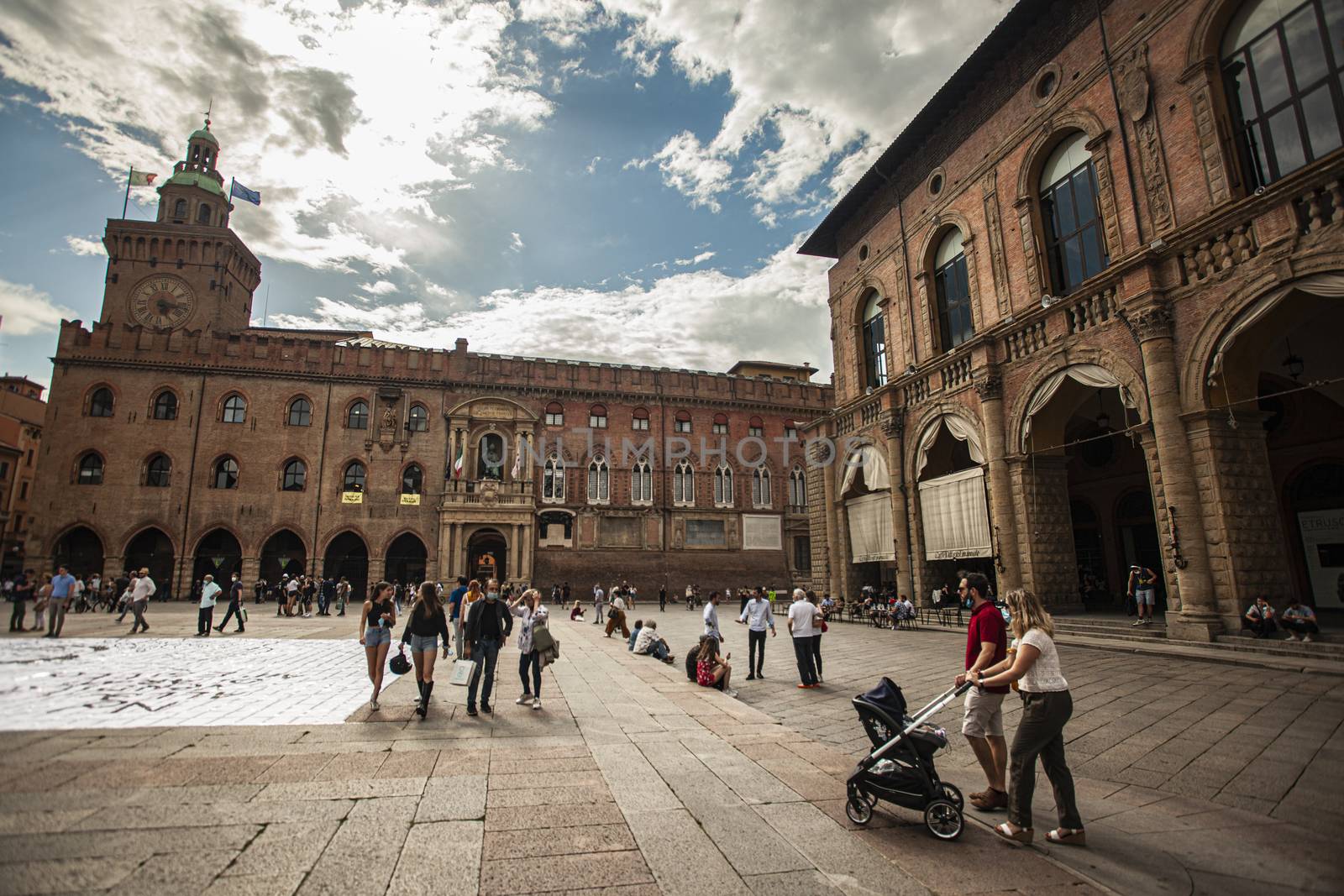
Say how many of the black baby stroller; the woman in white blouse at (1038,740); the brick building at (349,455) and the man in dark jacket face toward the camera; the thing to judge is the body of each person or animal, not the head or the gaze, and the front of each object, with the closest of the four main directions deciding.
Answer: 2

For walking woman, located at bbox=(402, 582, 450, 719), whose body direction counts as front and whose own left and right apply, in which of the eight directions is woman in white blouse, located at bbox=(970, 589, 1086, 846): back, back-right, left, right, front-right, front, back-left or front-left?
front-left

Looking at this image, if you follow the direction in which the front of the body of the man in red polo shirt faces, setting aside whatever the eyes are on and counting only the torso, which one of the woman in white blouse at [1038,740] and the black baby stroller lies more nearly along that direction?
the black baby stroller

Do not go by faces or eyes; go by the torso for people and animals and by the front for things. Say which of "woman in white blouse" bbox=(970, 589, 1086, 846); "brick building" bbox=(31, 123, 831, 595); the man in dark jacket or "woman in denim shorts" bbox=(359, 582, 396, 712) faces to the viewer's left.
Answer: the woman in white blouse

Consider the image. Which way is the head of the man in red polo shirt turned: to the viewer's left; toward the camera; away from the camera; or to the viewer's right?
to the viewer's left

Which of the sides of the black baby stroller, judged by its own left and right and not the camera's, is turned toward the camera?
left

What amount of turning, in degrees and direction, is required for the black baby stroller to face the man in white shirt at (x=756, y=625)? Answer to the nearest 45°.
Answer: approximately 90° to its right

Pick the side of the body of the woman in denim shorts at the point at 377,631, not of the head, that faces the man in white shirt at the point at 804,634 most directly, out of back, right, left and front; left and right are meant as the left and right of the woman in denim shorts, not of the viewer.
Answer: left

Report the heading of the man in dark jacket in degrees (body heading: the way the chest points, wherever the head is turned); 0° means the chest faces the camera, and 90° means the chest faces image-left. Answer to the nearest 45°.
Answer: approximately 0°

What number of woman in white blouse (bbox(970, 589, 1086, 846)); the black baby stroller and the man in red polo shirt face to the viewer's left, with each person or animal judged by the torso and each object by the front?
3

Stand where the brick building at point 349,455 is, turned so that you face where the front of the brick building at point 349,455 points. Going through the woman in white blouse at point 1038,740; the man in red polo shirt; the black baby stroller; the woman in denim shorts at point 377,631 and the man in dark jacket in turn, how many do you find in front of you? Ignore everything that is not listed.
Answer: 5

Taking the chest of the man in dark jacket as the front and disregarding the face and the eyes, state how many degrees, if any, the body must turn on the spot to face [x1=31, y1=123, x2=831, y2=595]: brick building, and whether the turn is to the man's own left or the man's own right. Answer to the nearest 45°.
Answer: approximately 180°

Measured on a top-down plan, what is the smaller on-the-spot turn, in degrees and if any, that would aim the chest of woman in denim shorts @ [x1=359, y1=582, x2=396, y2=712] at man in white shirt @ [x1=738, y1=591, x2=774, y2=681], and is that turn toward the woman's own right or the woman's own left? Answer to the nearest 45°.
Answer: approximately 90° to the woman's own left

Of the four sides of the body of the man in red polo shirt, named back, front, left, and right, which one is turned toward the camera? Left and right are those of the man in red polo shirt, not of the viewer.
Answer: left

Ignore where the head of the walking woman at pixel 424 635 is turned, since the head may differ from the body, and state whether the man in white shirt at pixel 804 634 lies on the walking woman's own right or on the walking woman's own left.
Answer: on the walking woman's own left

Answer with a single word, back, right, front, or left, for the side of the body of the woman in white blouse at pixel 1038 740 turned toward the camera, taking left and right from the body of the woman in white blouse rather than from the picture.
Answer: left
